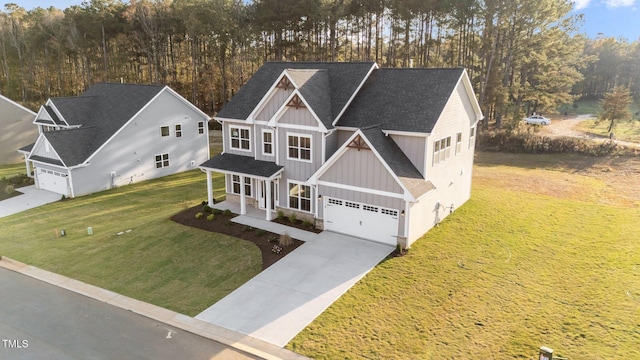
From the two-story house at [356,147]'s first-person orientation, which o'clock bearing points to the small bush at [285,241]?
The small bush is roughly at 12 o'clock from the two-story house.

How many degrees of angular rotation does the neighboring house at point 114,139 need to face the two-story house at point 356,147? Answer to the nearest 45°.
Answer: approximately 90° to its left

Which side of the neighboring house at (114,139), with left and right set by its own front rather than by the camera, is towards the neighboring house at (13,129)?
right

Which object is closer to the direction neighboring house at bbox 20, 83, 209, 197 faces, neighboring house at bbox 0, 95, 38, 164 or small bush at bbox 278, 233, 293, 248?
the small bush

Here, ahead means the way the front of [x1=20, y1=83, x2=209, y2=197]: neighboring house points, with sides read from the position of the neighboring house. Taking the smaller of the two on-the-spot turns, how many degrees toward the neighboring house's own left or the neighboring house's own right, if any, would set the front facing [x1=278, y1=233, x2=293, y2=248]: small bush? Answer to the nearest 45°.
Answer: approximately 45° to the neighboring house's own left

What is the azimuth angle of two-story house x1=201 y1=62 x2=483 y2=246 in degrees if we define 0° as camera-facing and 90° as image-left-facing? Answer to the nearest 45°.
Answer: approximately 45°

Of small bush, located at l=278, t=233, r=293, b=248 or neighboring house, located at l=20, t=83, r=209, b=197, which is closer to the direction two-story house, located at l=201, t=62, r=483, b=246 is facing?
the small bush

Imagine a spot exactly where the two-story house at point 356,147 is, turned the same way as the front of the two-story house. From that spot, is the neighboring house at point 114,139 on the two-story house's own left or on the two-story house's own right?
on the two-story house's own right

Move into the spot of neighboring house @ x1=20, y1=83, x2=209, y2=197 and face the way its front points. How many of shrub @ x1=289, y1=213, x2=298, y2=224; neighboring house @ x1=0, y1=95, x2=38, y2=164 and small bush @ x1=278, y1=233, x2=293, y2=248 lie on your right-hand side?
1
